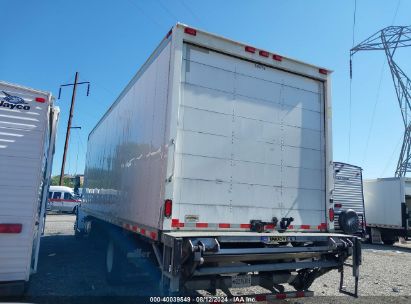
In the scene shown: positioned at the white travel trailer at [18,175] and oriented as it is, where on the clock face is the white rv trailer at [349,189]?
The white rv trailer is roughly at 2 o'clock from the white travel trailer.

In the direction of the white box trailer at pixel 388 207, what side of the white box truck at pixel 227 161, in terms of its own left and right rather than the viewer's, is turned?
right

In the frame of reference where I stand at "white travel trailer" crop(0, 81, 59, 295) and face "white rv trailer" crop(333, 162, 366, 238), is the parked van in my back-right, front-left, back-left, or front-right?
front-left

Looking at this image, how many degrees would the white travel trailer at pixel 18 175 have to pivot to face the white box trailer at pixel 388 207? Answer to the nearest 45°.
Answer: approximately 90° to its right

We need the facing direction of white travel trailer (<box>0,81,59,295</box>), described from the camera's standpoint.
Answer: facing away from the viewer

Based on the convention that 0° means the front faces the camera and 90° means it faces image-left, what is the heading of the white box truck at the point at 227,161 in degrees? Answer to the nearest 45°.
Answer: approximately 135°

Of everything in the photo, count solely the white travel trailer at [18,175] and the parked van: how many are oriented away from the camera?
1

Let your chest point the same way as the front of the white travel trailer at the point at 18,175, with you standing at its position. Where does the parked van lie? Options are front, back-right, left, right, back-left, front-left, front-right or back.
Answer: front
